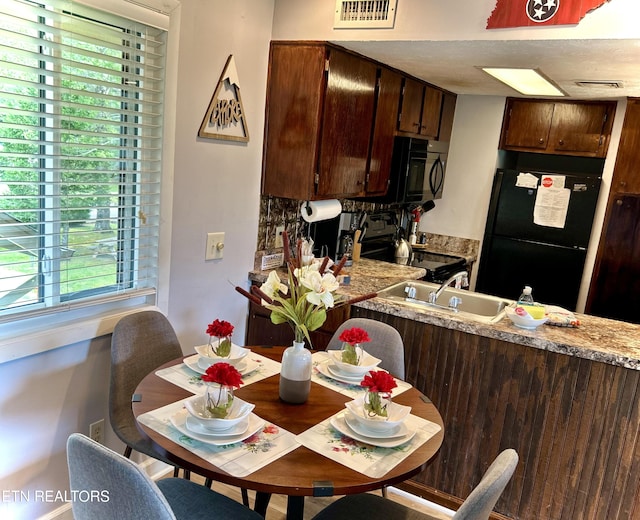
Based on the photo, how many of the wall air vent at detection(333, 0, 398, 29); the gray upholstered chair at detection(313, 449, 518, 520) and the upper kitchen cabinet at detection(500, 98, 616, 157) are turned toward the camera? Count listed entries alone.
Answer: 2

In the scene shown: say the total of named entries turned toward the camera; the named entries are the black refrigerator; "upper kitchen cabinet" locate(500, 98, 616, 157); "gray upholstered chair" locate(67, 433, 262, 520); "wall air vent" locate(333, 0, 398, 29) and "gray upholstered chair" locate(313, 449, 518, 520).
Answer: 3

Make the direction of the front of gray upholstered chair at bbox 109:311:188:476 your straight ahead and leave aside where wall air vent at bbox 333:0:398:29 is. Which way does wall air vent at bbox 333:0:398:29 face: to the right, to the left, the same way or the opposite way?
to the right

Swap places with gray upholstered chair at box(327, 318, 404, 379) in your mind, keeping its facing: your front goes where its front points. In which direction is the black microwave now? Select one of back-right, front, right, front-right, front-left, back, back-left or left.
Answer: back-right

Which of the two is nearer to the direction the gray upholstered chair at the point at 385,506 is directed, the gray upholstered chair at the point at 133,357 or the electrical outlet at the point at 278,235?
the gray upholstered chair

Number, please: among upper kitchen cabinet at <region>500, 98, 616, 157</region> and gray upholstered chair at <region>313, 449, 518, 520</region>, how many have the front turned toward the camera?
1

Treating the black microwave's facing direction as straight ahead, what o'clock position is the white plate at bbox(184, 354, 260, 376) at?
The white plate is roughly at 2 o'clock from the black microwave.

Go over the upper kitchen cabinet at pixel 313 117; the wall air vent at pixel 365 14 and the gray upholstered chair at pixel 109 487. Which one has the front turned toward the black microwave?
the gray upholstered chair

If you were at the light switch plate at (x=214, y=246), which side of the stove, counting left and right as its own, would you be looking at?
right

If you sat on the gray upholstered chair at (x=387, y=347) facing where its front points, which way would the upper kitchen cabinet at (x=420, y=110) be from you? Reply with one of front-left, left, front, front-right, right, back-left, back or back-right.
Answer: back-right

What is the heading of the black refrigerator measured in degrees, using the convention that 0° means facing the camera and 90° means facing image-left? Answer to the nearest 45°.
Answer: approximately 0°

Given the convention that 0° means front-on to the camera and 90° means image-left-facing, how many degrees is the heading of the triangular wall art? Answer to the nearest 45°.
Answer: approximately 315°

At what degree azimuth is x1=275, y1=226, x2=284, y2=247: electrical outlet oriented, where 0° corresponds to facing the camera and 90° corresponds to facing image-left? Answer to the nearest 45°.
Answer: approximately 315°
